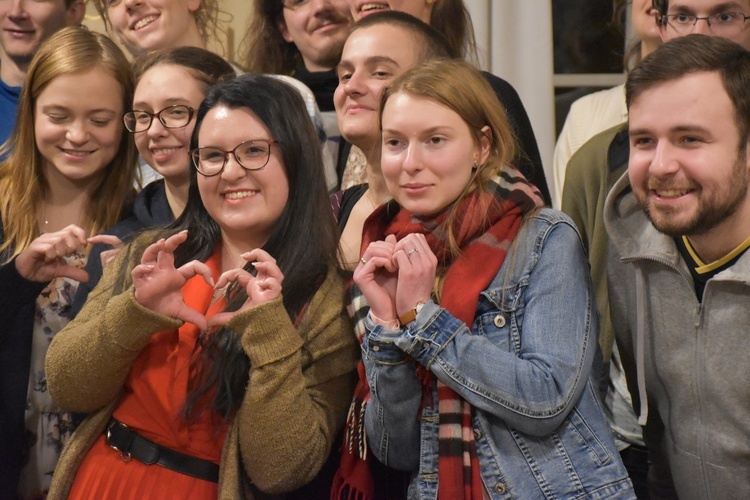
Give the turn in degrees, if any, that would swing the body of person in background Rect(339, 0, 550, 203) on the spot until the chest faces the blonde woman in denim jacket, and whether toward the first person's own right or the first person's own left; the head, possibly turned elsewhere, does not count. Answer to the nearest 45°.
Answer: approximately 45° to the first person's own left

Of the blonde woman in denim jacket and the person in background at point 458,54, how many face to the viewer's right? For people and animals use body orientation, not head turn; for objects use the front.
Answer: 0

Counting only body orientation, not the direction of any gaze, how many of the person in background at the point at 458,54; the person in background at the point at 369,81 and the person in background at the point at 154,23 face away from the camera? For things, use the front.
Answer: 0

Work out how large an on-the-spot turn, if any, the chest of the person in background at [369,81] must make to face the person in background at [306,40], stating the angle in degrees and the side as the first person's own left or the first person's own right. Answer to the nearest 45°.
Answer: approximately 135° to the first person's own right

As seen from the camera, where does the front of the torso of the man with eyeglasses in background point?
toward the camera

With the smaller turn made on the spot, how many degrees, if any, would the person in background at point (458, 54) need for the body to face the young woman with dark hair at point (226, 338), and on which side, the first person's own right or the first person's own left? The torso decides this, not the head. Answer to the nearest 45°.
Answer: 0° — they already face them

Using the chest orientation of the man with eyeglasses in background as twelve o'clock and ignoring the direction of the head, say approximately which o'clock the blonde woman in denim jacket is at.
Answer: The blonde woman in denim jacket is roughly at 1 o'clock from the man with eyeglasses in background.
